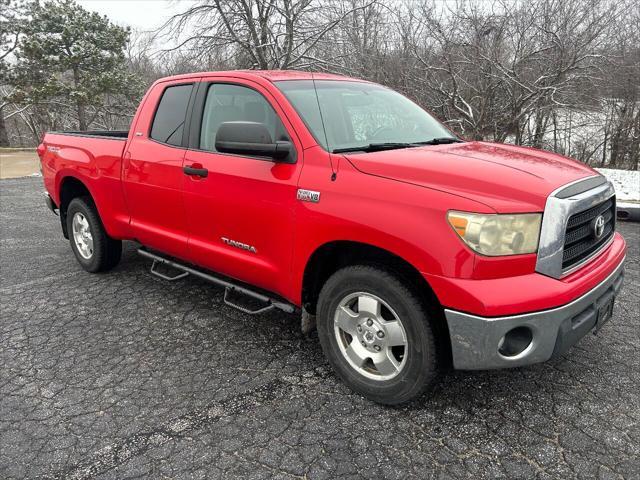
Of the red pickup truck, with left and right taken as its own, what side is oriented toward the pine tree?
back

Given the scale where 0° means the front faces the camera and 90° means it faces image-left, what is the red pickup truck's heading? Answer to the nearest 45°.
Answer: approximately 315°
